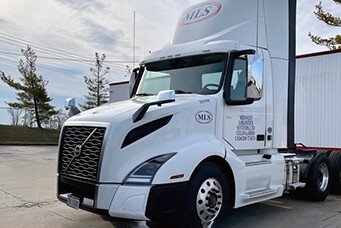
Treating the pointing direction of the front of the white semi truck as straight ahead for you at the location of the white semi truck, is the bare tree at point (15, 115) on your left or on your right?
on your right

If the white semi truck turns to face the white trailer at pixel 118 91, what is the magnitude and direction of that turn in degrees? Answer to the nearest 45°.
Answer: approximately 135° to its right

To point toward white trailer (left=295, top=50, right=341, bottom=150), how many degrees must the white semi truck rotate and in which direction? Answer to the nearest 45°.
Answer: approximately 180°

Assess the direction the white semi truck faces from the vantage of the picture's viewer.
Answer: facing the viewer and to the left of the viewer
